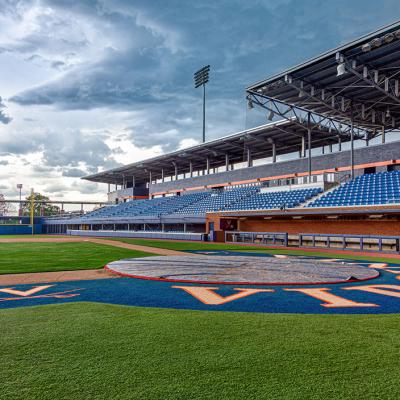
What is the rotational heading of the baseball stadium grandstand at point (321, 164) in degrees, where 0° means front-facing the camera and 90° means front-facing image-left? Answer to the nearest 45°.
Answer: approximately 45°
